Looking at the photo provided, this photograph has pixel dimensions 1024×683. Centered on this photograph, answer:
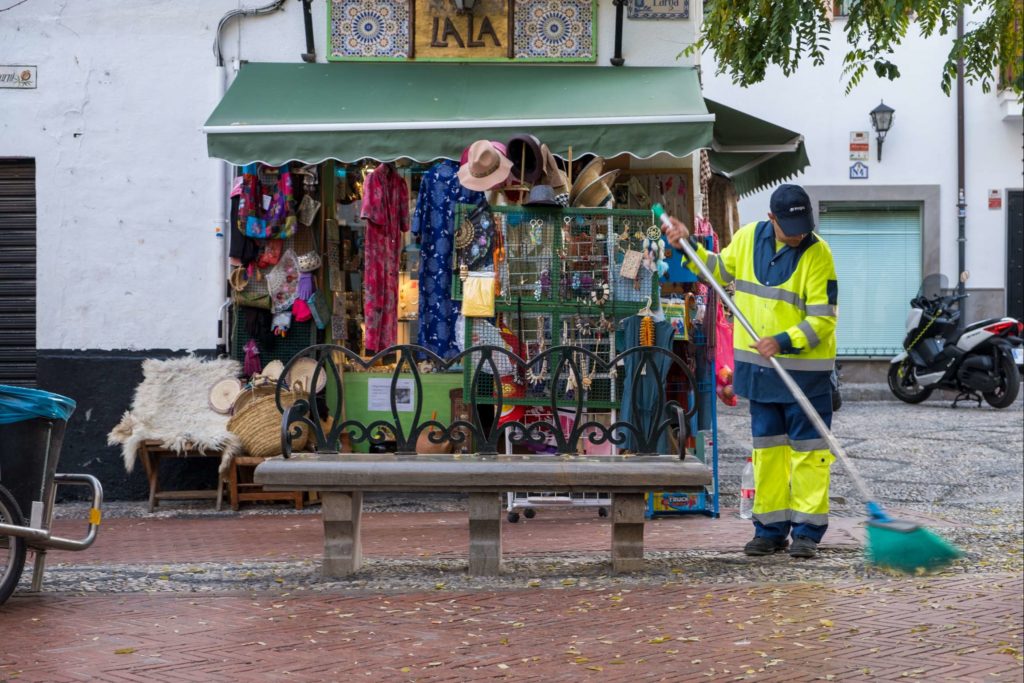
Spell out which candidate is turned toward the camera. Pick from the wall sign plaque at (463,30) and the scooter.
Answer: the wall sign plaque

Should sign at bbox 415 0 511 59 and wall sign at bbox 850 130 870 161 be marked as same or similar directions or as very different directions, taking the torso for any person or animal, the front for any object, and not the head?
same or similar directions

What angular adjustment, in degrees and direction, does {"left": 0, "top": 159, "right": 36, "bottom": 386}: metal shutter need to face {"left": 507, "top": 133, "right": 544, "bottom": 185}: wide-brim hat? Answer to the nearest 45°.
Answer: approximately 45° to its left

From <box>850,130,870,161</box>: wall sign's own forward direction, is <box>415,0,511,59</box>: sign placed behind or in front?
in front

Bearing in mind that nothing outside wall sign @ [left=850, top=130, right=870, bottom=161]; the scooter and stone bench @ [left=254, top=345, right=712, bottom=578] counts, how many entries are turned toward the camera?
2

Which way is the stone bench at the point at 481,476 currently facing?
toward the camera

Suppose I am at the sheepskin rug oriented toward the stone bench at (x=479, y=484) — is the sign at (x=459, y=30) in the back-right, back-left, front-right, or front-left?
front-left

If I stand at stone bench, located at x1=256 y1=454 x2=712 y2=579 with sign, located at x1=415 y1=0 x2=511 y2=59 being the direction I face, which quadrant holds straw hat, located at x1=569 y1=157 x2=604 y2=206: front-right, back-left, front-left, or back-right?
front-right

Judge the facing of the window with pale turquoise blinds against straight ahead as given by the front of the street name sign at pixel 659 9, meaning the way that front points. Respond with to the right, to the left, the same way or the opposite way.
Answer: the same way

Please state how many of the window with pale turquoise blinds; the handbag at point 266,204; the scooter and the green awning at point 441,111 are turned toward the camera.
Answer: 3

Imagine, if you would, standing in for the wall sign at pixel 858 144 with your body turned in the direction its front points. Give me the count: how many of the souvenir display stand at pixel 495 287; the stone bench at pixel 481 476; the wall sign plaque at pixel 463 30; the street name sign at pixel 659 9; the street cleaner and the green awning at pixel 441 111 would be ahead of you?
6

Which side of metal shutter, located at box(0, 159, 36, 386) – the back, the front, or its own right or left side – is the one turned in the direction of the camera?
front

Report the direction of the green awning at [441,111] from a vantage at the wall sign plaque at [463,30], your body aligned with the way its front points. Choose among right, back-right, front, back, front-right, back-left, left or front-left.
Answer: front

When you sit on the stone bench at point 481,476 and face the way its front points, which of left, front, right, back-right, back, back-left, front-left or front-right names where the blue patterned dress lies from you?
back

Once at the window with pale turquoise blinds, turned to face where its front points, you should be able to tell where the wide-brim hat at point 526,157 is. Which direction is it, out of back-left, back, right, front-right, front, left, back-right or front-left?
front

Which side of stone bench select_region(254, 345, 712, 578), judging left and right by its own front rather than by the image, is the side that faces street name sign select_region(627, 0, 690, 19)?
back

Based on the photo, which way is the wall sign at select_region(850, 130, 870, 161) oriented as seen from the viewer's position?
toward the camera

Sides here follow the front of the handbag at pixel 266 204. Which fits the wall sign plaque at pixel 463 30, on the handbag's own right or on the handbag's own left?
on the handbag's own left
